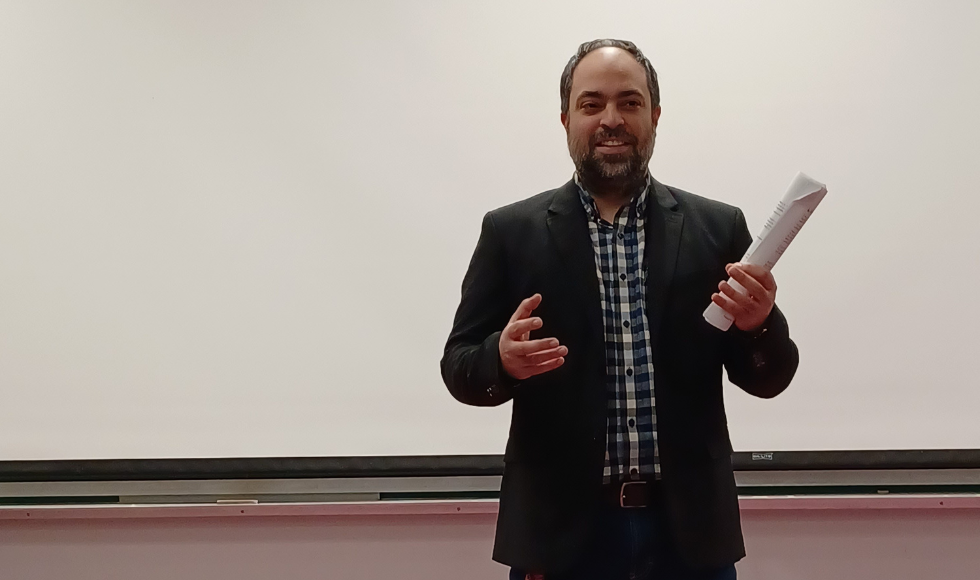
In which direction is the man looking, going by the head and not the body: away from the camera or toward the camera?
toward the camera

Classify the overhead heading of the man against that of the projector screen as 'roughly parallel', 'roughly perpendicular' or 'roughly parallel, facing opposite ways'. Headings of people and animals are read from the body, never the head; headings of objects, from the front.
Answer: roughly parallel

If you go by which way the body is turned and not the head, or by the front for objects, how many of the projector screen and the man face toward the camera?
2

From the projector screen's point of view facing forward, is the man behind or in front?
in front

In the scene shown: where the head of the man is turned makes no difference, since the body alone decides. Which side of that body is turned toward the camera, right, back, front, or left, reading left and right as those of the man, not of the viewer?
front

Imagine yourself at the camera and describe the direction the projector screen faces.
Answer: facing the viewer
